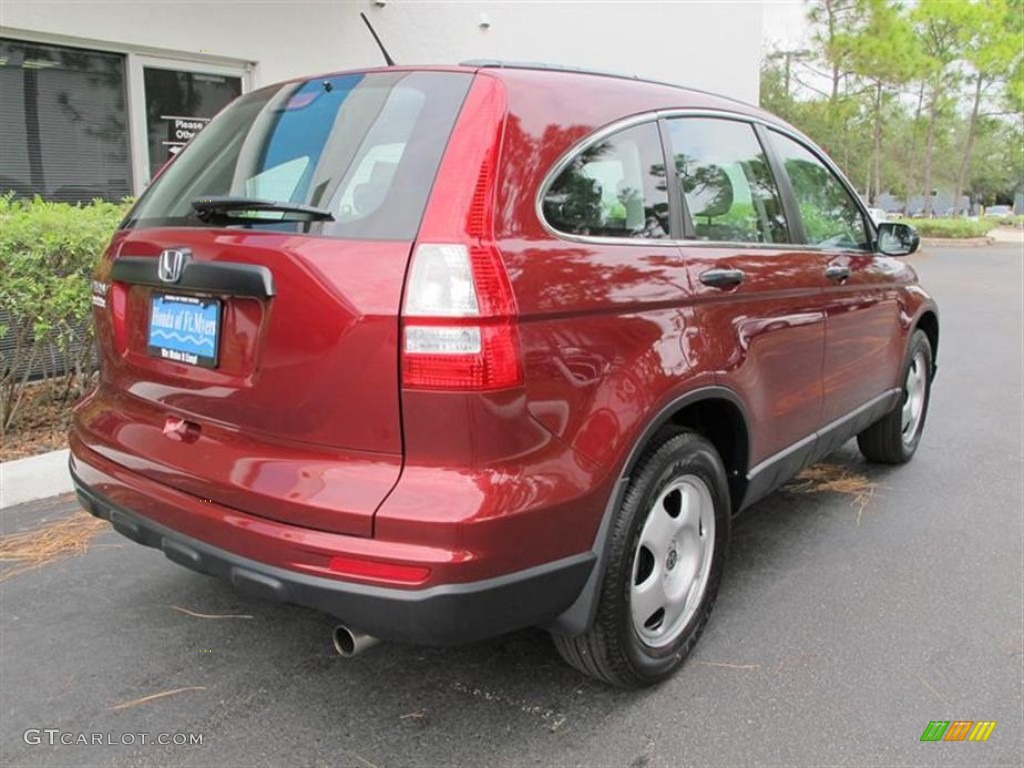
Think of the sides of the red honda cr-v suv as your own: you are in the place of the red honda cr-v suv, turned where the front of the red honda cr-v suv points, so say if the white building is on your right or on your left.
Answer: on your left

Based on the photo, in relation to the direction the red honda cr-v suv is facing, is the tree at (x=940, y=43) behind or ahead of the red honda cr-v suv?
ahead

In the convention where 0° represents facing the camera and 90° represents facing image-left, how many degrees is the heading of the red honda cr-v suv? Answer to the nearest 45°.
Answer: approximately 225°

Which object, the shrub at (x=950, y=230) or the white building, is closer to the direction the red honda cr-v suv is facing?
the shrub

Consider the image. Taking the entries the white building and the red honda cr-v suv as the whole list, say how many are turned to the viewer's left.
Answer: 0

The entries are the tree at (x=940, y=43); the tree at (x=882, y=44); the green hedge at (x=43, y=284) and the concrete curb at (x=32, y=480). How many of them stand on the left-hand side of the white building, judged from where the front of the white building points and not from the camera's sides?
2

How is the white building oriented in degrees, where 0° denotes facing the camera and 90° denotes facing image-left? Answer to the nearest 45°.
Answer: approximately 315°

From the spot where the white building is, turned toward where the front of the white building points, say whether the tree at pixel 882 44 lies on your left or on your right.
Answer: on your left

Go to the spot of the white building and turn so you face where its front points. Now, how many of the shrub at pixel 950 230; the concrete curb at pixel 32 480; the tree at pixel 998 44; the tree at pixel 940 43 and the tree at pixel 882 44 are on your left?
4

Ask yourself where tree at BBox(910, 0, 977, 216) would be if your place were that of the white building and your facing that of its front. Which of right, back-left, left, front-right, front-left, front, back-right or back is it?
left

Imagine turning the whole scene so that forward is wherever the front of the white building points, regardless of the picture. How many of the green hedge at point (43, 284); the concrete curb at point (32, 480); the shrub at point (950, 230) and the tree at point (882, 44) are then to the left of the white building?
2

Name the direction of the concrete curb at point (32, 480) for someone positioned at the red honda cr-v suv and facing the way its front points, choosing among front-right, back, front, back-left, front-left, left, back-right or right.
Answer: left

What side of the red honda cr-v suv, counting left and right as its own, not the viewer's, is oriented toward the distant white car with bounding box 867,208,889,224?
front

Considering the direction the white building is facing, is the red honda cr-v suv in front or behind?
in front

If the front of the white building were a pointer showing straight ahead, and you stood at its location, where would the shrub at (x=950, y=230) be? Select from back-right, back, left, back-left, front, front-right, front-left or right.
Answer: left

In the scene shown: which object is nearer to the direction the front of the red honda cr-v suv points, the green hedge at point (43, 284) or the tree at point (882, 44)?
the tree
